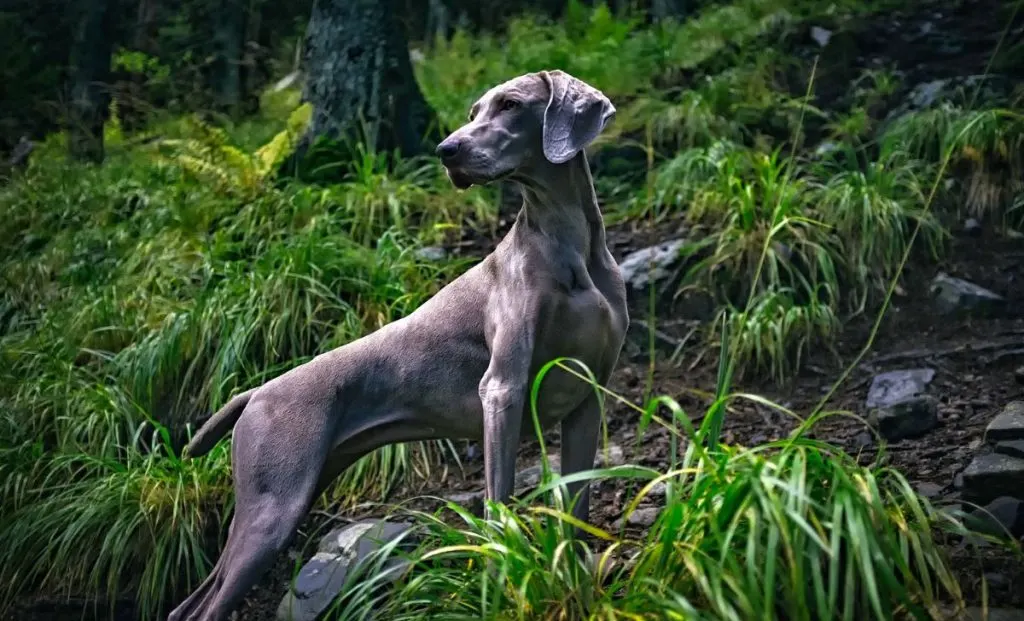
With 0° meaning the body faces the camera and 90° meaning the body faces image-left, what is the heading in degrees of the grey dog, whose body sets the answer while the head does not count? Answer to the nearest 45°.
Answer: approximately 315°

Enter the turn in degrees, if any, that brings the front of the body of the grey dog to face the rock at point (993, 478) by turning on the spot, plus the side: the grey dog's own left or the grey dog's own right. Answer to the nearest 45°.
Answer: approximately 45° to the grey dog's own left

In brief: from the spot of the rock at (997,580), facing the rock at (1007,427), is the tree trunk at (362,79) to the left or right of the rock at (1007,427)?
left

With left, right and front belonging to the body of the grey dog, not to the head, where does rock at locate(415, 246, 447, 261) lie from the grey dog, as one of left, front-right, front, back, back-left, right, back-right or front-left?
back-left

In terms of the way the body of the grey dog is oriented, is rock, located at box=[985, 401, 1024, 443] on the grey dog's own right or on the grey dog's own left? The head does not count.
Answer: on the grey dog's own left

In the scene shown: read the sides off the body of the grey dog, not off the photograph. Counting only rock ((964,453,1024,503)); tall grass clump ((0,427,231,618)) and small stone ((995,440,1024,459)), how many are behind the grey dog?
1

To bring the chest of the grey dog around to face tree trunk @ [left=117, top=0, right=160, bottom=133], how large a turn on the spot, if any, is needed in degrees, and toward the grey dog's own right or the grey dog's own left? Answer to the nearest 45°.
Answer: approximately 135° to the grey dog's own left

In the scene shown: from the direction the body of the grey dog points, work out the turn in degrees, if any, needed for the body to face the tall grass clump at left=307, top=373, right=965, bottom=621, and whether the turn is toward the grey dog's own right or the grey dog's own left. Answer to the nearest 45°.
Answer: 0° — it already faces it

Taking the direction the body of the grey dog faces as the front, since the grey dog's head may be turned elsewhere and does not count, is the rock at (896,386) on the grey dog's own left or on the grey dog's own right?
on the grey dog's own left
